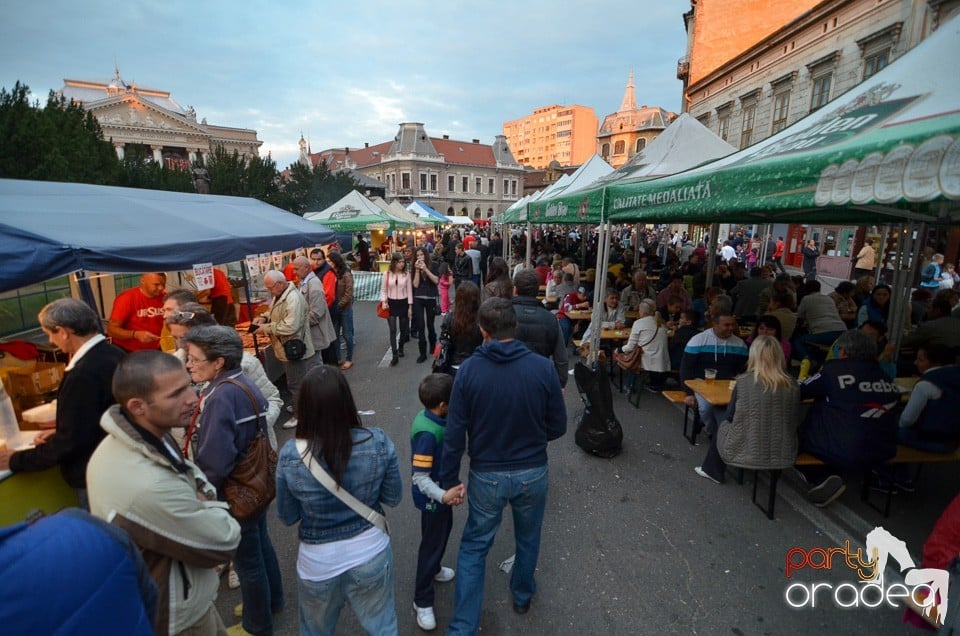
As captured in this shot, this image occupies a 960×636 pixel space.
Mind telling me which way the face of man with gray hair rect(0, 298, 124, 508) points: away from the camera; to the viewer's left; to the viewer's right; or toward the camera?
to the viewer's left

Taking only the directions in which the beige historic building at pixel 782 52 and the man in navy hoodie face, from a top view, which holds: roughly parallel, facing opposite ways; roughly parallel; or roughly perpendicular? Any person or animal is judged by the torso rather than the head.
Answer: roughly perpendicular

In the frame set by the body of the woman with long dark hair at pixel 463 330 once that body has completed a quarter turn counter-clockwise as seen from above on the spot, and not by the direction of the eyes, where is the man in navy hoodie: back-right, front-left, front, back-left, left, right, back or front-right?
left

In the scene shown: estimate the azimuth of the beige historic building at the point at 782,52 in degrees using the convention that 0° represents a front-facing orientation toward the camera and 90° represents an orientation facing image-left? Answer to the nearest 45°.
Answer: approximately 45°

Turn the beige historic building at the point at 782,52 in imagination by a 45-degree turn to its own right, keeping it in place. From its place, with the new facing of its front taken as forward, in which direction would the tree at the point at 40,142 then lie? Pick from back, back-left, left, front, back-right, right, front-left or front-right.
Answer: front-left

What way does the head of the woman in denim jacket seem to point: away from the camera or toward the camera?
away from the camera

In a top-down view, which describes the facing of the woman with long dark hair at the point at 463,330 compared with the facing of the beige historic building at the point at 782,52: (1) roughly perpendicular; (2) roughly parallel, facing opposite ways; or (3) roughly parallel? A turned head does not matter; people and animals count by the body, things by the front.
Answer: roughly perpendicular

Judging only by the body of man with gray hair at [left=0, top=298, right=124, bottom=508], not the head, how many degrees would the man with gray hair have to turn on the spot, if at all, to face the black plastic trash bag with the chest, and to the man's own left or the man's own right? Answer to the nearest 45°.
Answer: approximately 180°

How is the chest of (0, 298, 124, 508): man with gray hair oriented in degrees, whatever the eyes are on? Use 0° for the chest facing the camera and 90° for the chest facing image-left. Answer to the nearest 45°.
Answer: approximately 90°

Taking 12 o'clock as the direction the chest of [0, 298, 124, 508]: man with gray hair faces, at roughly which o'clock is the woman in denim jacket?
The woman in denim jacket is roughly at 8 o'clock from the man with gray hair.

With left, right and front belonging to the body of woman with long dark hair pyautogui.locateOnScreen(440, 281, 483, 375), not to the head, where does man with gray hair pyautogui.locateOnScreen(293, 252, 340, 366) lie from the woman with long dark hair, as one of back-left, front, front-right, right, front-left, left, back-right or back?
front-left

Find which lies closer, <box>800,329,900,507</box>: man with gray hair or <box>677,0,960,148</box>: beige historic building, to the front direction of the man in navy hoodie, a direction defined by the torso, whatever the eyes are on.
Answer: the beige historic building

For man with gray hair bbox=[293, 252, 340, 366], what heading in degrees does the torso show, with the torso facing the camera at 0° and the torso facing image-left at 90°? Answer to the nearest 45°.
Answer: approximately 90°

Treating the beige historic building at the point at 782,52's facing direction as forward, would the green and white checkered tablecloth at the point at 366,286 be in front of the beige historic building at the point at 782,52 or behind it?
in front

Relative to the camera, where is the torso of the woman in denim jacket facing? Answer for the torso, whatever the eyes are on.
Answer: away from the camera

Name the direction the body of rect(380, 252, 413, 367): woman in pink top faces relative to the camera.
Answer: toward the camera
